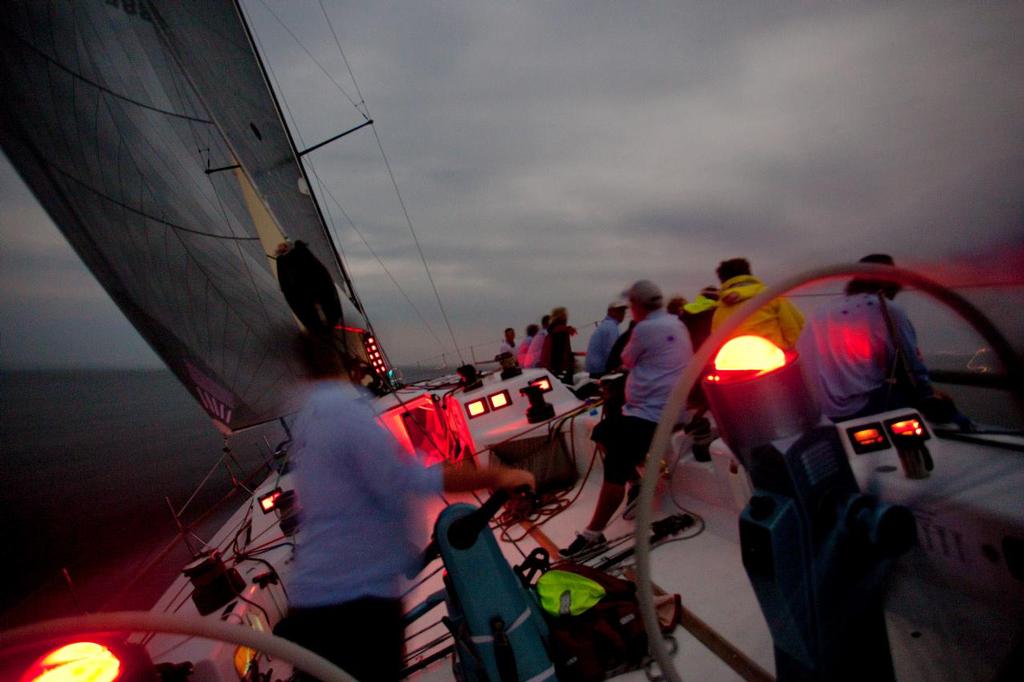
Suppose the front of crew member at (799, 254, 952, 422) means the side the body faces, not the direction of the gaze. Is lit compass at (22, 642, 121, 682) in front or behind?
behind

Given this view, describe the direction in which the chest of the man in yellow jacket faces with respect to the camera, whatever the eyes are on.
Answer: away from the camera

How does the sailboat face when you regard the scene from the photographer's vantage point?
facing away from the viewer

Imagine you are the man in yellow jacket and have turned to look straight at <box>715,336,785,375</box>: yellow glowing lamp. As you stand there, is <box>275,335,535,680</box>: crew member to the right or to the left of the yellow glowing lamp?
right

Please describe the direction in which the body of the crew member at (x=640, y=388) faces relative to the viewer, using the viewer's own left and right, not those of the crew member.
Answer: facing away from the viewer and to the left of the viewer

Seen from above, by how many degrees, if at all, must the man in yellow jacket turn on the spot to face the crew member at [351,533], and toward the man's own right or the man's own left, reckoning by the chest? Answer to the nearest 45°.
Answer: approximately 135° to the man's own left

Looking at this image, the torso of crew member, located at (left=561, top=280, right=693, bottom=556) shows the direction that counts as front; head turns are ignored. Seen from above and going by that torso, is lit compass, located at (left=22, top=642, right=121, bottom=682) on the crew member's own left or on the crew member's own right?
on the crew member's own left

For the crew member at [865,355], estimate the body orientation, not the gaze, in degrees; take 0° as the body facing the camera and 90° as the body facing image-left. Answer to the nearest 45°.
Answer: approximately 180°

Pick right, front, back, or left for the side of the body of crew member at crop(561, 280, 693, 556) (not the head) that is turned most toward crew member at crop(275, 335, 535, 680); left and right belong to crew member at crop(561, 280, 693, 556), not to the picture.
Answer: left

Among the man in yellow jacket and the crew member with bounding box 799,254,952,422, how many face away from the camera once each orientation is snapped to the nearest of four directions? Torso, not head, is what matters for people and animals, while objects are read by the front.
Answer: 2

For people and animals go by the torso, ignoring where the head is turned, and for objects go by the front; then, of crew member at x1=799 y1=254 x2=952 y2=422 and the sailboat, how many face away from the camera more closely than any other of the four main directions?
2

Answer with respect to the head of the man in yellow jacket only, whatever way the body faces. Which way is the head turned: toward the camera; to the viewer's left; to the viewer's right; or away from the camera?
away from the camera
